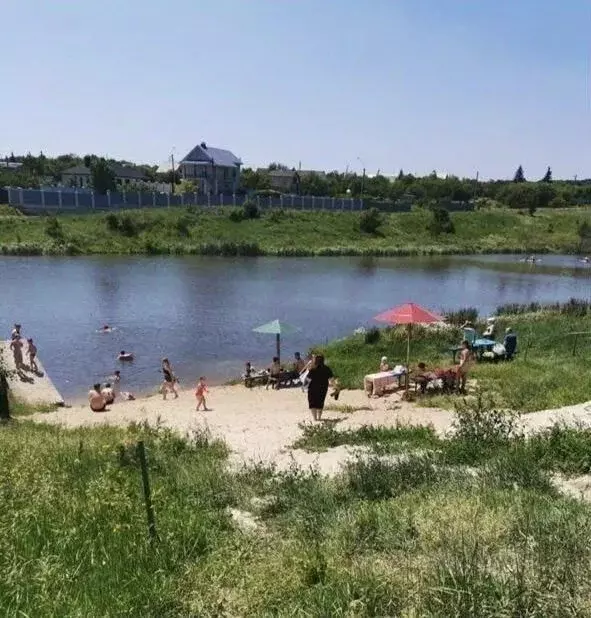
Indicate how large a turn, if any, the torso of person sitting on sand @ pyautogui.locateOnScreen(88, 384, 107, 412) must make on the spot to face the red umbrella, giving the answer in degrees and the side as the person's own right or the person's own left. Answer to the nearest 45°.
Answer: approximately 90° to the person's own right

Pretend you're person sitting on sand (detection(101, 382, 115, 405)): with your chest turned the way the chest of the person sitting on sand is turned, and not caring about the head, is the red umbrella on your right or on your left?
on your right

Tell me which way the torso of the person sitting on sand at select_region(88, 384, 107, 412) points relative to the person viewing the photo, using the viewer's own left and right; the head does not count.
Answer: facing away from the viewer

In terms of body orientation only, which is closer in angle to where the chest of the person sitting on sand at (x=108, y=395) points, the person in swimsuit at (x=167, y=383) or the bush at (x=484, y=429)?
the person in swimsuit

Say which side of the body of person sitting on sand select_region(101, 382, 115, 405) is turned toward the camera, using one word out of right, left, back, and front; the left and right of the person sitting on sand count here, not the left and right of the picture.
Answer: back
